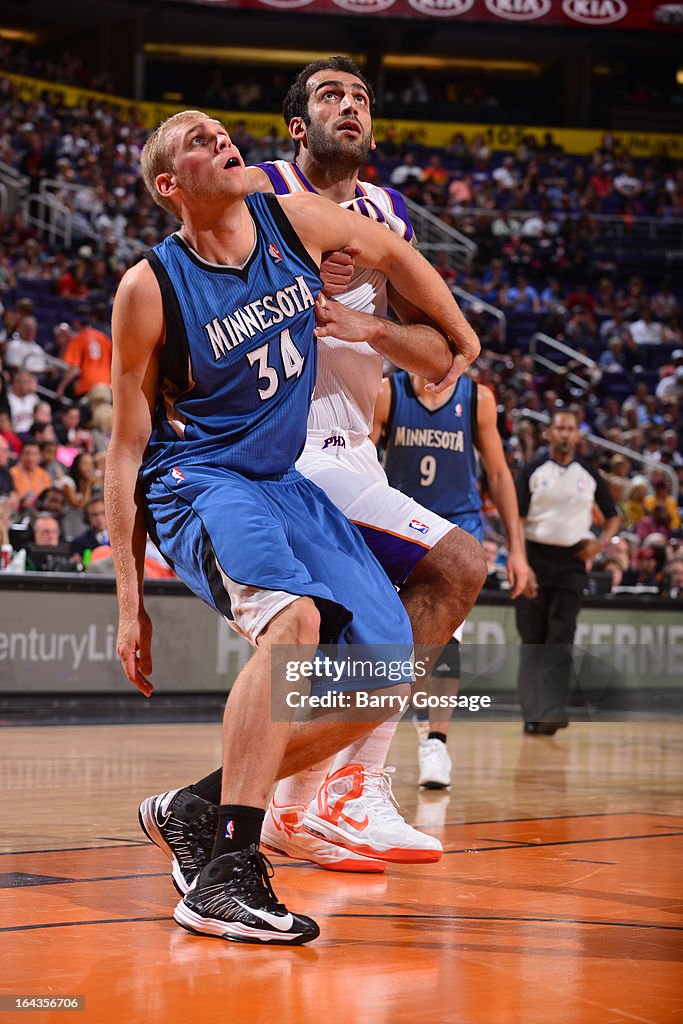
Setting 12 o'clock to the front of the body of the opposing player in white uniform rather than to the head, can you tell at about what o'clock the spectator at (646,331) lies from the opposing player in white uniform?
The spectator is roughly at 8 o'clock from the opposing player in white uniform.

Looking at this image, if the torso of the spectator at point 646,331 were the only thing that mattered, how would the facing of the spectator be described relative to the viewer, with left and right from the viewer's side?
facing the viewer

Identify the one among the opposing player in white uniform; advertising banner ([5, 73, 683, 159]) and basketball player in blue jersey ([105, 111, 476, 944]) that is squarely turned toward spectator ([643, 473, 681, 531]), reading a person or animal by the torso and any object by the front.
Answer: the advertising banner

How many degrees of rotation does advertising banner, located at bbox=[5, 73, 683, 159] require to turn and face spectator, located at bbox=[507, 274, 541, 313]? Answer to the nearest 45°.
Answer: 0° — it already faces them

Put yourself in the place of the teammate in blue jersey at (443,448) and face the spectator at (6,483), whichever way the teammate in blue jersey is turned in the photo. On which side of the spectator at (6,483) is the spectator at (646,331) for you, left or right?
right

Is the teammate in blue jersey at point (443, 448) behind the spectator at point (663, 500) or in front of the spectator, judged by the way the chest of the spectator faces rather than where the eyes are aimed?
in front

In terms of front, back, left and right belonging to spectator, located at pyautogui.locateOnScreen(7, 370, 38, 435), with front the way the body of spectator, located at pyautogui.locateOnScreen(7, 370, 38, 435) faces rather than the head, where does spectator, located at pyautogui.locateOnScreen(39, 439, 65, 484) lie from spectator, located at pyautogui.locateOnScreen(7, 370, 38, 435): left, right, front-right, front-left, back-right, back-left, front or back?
front

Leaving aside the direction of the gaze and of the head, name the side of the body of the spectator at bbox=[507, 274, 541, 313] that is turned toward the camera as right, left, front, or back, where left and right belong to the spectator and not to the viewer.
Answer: front

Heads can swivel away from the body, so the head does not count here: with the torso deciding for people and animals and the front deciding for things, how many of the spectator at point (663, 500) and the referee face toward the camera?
2
